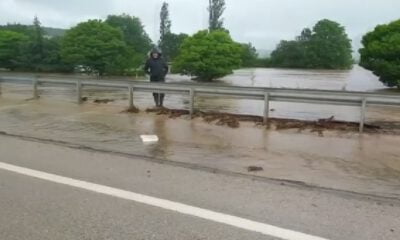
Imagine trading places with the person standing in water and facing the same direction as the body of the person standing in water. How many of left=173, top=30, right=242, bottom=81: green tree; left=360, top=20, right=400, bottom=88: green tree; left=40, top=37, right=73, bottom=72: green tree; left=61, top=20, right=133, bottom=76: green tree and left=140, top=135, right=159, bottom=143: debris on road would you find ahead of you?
1

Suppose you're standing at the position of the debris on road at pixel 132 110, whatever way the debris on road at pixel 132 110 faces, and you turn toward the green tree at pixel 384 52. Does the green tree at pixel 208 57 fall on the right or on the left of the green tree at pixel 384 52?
left

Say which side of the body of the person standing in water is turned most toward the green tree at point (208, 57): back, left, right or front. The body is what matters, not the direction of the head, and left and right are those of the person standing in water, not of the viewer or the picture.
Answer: back

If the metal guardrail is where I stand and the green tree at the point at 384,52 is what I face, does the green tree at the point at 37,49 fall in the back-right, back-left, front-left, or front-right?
front-left

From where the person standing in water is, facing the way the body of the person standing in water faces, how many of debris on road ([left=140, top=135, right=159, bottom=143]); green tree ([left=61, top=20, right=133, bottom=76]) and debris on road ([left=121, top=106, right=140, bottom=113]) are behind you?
1

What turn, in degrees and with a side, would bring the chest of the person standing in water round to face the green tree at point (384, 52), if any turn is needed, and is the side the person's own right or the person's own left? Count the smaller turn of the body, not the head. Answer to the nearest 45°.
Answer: approximately 135° to the person's own left

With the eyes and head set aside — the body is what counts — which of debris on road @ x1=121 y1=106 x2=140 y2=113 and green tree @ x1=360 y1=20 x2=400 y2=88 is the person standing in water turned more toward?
the debris on road

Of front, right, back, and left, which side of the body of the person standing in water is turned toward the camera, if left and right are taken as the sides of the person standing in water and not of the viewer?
front

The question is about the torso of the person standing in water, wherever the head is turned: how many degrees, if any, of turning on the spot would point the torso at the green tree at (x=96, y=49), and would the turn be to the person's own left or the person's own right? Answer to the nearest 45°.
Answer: approximately 180°

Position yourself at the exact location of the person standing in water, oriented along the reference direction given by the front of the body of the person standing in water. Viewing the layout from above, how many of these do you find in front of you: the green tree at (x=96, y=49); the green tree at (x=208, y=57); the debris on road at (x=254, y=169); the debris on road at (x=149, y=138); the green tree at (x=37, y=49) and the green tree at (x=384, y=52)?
2

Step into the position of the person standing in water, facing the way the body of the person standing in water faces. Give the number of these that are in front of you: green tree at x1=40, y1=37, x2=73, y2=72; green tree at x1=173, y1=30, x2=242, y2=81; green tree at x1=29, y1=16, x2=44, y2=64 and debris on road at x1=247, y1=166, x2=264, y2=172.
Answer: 1

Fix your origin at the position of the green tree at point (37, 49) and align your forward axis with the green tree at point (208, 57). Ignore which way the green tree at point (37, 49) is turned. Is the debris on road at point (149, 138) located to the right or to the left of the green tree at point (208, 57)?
right

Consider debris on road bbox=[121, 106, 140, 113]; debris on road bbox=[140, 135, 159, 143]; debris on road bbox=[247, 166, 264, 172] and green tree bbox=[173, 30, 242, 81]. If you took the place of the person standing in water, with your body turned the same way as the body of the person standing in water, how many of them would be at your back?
1

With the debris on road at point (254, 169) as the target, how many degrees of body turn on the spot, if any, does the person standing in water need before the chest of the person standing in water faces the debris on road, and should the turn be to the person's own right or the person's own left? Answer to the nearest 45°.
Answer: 0° — they already face it

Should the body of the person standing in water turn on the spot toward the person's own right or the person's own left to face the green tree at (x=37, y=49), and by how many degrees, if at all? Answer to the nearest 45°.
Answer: approximately 180°

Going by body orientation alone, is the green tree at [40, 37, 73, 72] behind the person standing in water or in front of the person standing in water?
behind

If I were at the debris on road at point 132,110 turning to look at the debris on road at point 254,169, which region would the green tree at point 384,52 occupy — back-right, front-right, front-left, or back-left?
back-left
